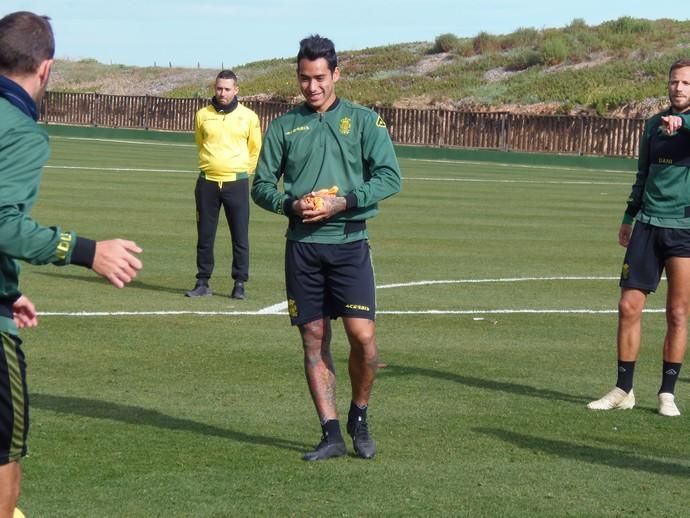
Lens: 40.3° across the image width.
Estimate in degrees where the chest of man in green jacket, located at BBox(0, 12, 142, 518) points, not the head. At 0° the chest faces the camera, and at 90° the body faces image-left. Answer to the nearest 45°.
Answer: approximately 225°

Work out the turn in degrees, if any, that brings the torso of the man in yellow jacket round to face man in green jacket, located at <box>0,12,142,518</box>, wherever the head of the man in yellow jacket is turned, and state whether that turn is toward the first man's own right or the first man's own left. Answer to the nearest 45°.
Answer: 0° — they already face them

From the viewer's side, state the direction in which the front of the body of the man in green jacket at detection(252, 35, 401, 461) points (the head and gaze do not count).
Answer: toward the camera

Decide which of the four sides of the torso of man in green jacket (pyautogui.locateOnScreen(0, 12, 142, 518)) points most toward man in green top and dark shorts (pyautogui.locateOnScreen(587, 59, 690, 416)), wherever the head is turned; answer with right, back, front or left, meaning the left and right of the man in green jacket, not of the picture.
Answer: front

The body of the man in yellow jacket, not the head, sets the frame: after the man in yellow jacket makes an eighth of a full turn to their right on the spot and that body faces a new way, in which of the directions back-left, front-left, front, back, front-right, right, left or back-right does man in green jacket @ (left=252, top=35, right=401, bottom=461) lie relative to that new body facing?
front-left

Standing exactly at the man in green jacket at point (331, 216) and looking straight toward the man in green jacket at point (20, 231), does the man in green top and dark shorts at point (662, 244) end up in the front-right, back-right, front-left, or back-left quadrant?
back-left

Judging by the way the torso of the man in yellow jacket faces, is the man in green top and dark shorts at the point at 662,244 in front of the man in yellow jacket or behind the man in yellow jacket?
in front

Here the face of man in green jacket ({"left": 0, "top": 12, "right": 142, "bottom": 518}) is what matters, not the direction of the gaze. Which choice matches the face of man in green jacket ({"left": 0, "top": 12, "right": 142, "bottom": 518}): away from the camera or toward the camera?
away from the camera

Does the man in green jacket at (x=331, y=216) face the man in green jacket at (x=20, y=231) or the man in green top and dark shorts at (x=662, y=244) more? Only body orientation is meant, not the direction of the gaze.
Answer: the man in green jacket

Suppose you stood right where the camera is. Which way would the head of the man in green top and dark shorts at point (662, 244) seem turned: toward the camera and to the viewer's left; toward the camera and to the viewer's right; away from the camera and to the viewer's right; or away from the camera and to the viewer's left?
toward the camera and to the viewer's left

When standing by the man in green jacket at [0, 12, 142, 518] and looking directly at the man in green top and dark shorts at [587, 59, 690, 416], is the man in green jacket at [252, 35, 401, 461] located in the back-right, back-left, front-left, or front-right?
front-left

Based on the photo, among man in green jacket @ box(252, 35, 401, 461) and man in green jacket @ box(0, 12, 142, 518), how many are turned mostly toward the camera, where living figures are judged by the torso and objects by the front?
1
